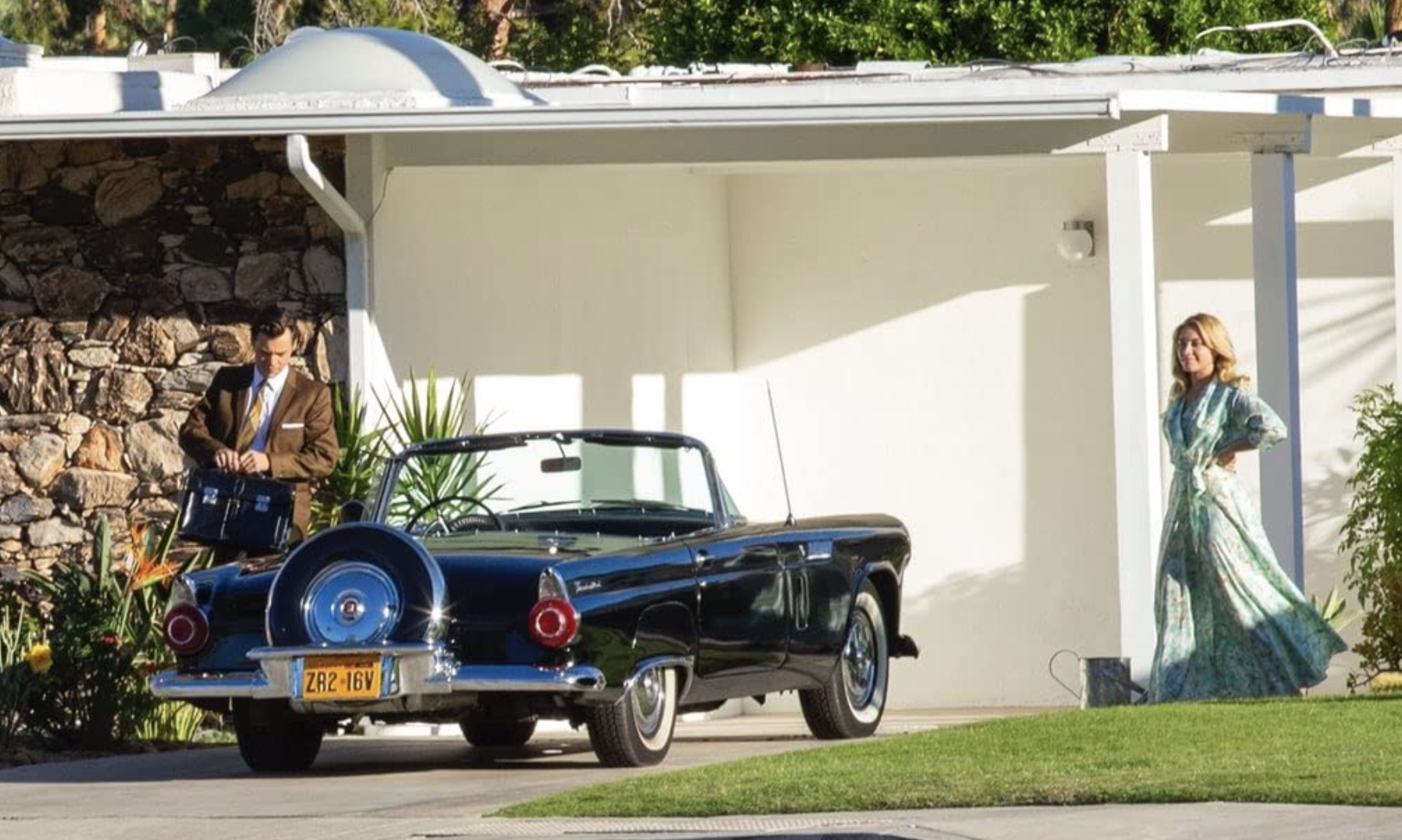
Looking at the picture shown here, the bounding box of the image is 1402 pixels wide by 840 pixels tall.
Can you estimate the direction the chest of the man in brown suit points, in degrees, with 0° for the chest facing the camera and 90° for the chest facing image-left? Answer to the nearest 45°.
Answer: approximately 0°

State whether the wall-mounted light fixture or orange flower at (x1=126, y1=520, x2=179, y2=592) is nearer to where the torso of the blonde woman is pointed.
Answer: the orange flower

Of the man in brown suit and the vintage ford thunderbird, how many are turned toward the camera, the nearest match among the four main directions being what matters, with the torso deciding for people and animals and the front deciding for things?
1

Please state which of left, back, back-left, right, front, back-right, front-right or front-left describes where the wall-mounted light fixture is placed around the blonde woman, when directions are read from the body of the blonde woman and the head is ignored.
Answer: back-right

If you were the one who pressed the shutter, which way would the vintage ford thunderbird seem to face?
facing away from the viewer and to the right of the viewer

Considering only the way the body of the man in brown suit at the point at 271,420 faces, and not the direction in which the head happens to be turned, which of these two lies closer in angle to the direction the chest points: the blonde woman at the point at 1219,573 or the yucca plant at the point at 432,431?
the blonde woman

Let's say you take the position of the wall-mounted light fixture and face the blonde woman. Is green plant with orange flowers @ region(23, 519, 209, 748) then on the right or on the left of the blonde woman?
right

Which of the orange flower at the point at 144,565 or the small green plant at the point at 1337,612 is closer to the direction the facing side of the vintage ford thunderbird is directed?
the small green plant

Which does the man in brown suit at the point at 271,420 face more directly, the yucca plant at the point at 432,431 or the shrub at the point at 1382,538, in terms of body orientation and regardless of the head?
the shrub

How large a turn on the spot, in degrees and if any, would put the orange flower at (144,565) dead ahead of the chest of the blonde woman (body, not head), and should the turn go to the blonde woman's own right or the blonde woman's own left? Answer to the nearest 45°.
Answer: approximately 45° to the blonde woman's own right
